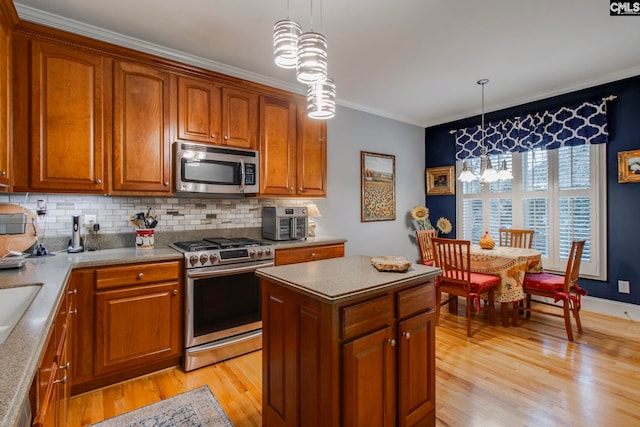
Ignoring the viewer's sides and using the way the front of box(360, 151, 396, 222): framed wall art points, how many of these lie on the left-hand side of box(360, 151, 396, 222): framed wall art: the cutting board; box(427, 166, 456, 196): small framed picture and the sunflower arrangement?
2

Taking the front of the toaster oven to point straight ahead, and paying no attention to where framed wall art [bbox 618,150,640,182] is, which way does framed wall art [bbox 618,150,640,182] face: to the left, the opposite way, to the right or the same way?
to the right

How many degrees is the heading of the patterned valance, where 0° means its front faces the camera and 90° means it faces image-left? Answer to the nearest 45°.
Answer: approximately 45°

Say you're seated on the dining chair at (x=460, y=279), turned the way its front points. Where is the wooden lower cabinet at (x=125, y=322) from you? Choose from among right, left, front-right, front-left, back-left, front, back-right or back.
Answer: back

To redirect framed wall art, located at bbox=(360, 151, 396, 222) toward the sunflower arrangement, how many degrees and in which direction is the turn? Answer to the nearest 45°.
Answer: approximately 90° to its left

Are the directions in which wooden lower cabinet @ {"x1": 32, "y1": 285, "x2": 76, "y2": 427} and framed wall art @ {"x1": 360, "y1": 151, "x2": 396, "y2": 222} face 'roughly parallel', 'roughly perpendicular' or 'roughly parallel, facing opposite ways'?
roughly perpendicular

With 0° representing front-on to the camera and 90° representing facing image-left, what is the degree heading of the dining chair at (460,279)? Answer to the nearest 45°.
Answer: approximately 225°

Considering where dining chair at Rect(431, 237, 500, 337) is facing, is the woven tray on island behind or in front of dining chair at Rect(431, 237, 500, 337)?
behind

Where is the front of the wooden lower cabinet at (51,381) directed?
to the viewer's right
